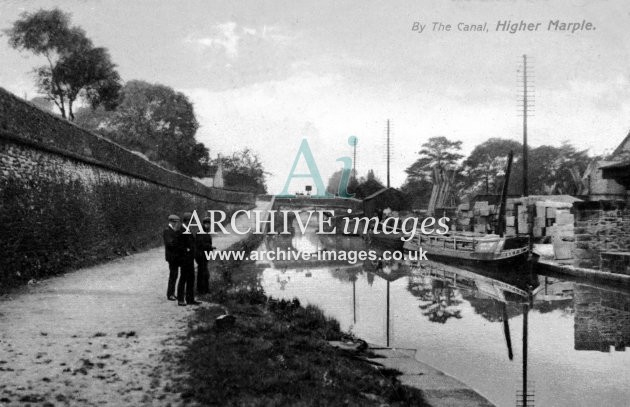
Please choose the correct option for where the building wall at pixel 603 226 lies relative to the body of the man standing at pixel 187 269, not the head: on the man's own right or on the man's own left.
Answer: on the man's own left

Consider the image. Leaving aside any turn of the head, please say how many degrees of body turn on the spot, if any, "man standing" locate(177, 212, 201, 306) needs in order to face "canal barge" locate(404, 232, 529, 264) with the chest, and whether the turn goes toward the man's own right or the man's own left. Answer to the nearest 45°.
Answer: approximately 90° to the man's own left

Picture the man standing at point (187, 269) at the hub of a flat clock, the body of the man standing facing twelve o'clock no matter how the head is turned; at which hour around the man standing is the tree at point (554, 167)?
The tree is roughly at 9 o'clock from the man standing.

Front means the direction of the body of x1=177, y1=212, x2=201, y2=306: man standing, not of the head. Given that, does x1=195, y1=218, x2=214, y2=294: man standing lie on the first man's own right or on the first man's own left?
on the first man's own left
